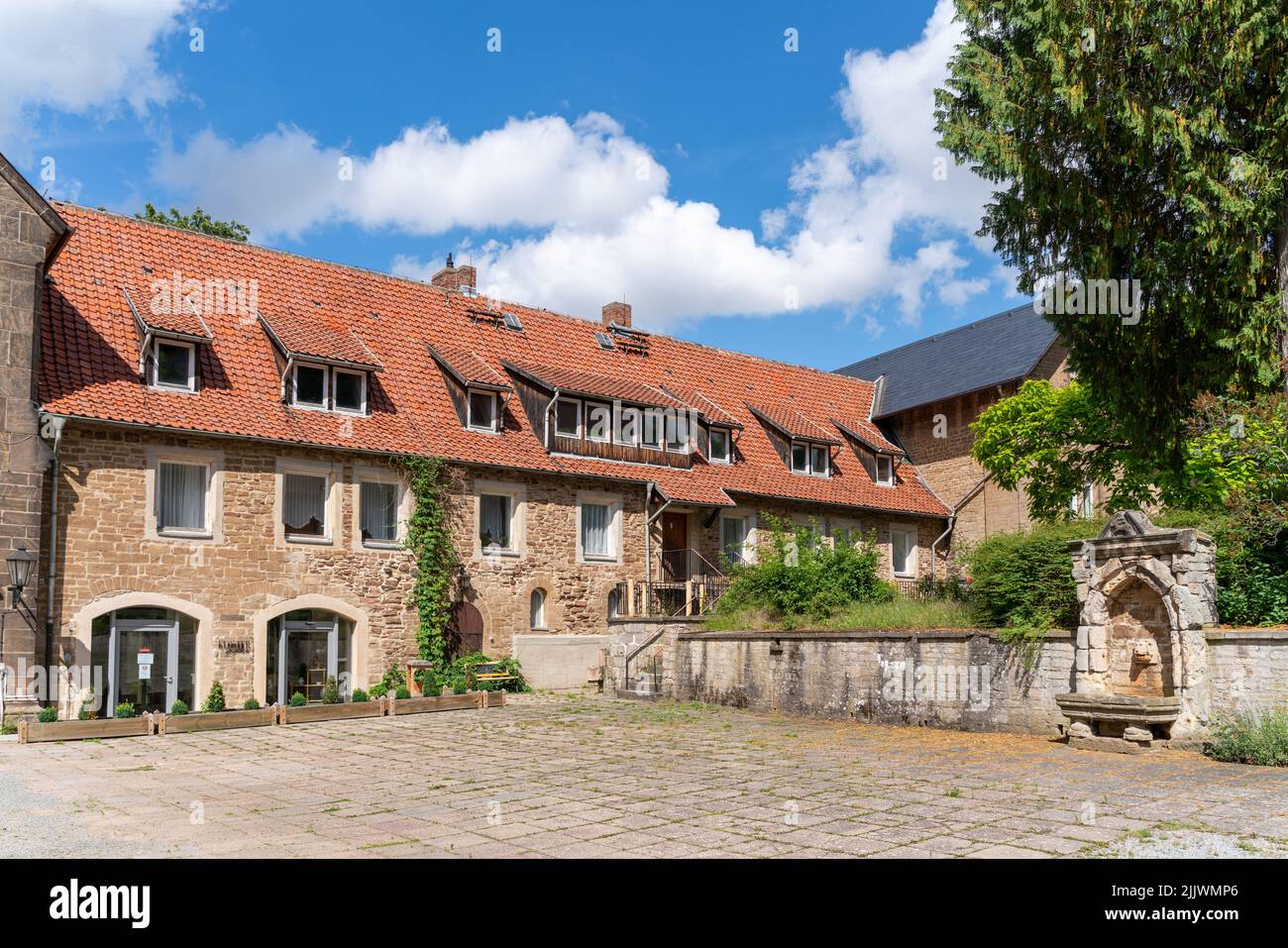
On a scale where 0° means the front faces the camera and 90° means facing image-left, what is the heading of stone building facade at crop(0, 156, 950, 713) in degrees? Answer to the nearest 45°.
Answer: approximately 315°

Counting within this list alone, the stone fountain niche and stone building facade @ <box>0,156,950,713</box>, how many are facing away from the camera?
0

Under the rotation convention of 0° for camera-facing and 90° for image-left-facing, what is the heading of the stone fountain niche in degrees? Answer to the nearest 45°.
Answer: approximately 45°

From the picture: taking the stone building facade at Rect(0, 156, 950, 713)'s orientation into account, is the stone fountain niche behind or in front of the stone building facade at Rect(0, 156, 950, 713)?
in front

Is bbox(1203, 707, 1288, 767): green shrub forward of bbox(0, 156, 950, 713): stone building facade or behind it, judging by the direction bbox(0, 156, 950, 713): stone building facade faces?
forward

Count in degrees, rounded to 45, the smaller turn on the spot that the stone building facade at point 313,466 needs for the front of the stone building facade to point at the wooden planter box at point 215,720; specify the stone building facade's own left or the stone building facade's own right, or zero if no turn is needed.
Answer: approximately 45° to the stone building facade's own right
